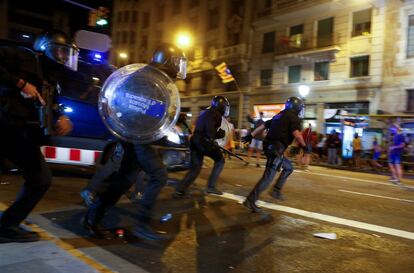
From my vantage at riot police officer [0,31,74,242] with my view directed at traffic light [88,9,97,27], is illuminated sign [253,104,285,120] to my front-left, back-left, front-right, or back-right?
front-right

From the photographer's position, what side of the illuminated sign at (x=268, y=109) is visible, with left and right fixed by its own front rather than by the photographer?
front

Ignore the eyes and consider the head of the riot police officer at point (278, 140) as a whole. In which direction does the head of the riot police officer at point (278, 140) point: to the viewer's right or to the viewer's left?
to the viewer's right

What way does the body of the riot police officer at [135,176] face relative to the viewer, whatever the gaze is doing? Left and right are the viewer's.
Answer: facing to the right of the viewer

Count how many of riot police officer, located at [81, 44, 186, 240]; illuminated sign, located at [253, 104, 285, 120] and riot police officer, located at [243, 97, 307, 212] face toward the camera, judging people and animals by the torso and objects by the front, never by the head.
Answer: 1

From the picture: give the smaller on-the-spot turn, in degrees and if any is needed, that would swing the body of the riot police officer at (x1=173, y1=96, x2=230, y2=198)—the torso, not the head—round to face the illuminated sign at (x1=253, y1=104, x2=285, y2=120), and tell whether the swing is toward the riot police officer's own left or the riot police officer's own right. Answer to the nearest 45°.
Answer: approximately 90° to the riot police officer's own left

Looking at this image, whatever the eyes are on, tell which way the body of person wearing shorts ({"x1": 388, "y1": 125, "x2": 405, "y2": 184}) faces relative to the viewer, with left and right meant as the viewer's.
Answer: facing to the left of the viewer

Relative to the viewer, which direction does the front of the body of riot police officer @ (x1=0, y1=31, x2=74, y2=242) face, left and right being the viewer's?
facing to the right of the viewer

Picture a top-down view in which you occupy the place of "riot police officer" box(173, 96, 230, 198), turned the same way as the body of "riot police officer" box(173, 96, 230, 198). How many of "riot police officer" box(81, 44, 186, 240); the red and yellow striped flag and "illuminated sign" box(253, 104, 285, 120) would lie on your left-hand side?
2

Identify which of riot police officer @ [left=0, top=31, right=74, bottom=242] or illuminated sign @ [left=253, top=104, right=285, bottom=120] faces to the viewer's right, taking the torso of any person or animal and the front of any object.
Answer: the riot police officer

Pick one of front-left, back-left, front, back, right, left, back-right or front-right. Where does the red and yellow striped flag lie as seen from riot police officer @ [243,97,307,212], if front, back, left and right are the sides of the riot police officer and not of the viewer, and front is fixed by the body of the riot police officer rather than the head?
front-left
